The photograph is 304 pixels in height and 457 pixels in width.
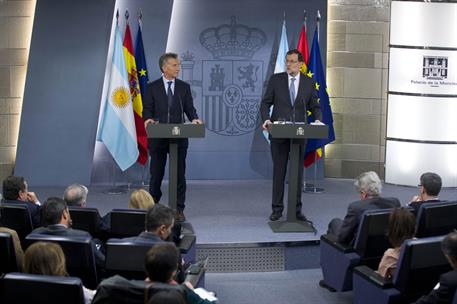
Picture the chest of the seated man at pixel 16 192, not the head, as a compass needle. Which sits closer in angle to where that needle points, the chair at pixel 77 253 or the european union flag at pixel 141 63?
the european union flag

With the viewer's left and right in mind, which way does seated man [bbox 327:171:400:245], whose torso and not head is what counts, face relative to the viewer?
facing away from the viewer and to the left of the viewer

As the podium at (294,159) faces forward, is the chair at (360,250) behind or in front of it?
in front

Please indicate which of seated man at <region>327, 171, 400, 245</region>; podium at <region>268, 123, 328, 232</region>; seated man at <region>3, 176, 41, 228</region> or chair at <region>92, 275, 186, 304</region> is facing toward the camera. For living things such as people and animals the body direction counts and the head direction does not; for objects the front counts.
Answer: the podium

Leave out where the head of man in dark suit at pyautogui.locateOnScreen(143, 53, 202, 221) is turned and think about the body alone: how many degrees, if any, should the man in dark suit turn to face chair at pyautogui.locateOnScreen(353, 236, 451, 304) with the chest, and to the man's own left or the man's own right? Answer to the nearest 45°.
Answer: approximately 45° to the man's own left

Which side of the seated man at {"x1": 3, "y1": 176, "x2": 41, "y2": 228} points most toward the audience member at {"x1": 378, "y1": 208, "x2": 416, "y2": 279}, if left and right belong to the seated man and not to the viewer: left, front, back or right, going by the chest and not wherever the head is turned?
right

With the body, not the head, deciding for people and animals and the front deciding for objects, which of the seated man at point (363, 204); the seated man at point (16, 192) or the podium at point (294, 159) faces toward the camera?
the podium

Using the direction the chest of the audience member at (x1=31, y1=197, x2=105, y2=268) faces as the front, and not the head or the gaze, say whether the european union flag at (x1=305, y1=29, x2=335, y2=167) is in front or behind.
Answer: in front

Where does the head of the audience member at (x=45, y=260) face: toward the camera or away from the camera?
away from the camera

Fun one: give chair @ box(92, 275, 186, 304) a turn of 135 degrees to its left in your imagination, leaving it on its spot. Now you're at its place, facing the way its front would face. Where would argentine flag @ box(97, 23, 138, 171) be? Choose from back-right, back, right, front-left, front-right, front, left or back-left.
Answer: right

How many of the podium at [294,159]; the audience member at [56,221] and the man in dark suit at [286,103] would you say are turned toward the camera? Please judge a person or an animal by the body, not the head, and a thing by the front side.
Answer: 2

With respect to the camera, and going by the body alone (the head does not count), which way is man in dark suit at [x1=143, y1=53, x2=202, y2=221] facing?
toward the camera

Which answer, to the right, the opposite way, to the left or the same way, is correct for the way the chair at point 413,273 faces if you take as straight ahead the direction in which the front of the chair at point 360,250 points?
the same way

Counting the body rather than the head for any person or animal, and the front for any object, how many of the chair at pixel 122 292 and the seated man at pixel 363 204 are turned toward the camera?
0

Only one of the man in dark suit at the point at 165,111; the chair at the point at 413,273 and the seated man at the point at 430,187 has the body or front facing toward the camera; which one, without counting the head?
the man in dark suit
